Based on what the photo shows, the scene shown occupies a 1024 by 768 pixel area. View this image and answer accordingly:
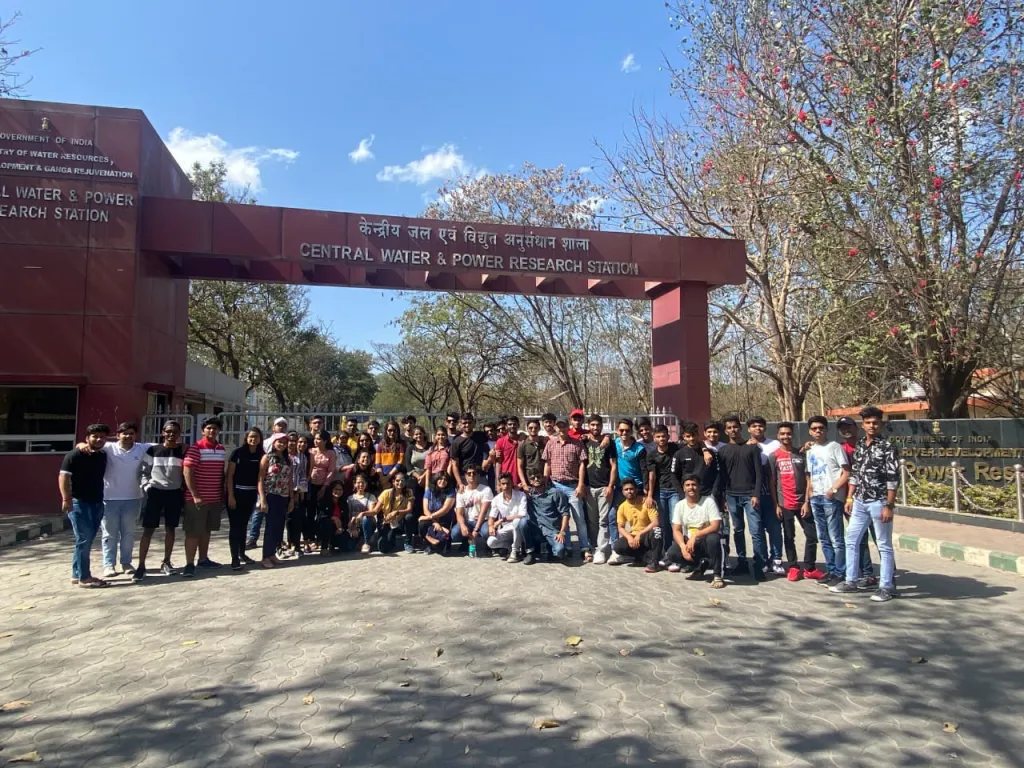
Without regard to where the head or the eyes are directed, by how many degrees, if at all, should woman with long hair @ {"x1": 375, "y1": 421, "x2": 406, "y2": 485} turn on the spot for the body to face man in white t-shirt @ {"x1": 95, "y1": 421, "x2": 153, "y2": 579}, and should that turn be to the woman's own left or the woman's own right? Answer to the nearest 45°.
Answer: approximately 45° to the woman's own right

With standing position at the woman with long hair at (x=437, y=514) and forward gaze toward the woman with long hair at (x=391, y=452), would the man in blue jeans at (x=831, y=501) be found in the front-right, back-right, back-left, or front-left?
back-right

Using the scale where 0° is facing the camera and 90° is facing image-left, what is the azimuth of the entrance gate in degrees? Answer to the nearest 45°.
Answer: approximately 0°

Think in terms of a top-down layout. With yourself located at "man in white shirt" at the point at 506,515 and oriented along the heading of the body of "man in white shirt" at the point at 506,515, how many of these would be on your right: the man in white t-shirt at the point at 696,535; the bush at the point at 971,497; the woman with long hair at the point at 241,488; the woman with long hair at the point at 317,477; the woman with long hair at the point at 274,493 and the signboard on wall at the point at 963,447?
3

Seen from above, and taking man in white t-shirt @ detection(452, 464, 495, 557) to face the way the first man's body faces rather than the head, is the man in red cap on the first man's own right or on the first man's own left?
on the first man's own left
